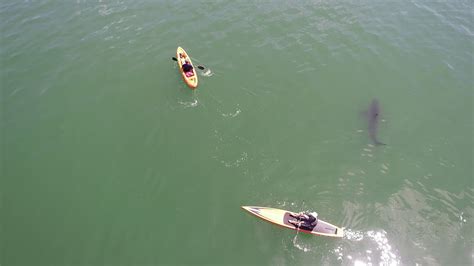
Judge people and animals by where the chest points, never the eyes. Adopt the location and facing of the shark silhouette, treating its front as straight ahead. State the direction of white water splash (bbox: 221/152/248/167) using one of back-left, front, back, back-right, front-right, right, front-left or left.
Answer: back-left

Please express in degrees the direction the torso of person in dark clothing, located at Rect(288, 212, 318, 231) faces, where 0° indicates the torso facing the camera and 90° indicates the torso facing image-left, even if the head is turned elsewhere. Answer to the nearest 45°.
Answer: approximately 90°

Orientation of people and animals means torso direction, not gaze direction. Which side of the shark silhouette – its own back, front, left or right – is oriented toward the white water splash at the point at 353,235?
back

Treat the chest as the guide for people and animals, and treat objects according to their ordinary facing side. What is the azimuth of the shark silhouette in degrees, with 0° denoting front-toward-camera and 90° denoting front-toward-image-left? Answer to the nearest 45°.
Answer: approximately 180°

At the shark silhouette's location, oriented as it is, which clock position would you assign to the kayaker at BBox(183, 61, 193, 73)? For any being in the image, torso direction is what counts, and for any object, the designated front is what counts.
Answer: The kayaker is roughly at 9 o'clock from the shark silhouette.

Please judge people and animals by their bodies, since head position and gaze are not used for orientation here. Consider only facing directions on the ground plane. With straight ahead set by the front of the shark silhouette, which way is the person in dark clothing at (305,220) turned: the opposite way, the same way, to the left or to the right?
to the left

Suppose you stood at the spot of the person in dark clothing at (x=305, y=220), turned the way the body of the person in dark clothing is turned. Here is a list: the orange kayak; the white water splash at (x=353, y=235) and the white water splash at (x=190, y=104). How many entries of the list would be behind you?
1

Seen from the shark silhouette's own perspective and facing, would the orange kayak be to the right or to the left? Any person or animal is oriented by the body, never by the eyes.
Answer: on its left

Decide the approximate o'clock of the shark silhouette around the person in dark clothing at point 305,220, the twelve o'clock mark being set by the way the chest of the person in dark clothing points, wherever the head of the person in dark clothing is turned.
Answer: The shark silhouette is roughly at 4 o'clock from the person in dark clothing.
